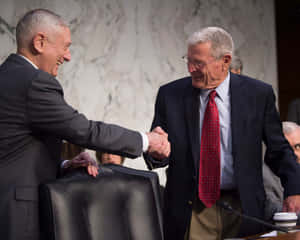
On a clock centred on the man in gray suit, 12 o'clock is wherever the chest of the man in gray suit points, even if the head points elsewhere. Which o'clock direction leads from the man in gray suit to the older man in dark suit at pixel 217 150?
The older man in dark suit is roughly at 11 o'clock from the man in gray suit.

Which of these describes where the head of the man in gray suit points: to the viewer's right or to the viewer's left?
to the viewer's right

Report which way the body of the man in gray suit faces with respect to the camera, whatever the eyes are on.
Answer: to the viewer's right
